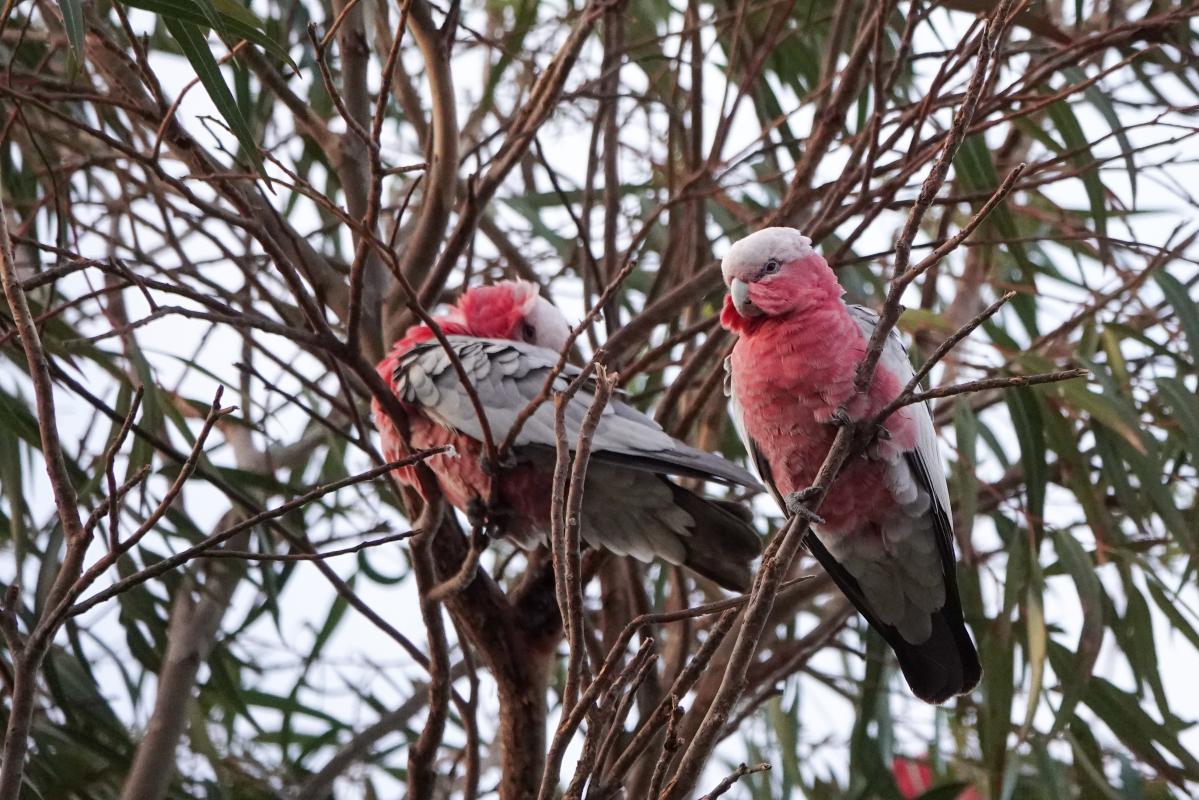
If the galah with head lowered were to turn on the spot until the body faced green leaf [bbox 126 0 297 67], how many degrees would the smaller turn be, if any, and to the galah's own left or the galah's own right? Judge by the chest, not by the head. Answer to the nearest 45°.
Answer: approximately 45° to the galah's own left

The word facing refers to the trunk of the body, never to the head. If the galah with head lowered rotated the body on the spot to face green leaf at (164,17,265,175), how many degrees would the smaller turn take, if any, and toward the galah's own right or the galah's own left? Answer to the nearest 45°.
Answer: approximately 45° to the galah's own left

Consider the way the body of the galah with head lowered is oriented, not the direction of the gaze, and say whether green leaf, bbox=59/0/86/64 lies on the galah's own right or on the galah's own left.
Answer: on the galah's own left
